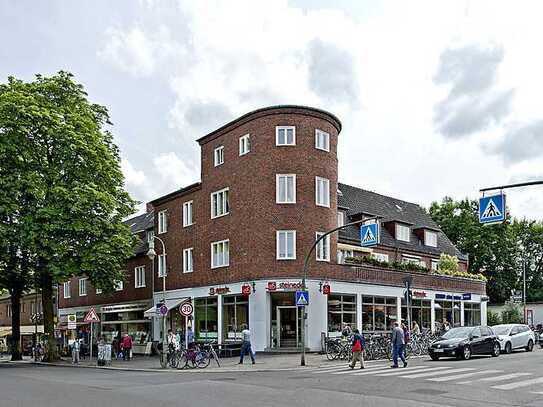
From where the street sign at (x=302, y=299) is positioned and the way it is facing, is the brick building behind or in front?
behind

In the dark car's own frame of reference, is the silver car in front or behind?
behind

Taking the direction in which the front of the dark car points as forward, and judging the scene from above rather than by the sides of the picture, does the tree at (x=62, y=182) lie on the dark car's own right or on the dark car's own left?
on the dark car's own right

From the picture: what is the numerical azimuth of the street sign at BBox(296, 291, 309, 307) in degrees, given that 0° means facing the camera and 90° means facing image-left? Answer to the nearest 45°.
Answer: approximately 0°

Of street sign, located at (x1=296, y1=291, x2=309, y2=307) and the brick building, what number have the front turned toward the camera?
2

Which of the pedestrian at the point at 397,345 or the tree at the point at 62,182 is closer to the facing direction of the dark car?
the pedestrian

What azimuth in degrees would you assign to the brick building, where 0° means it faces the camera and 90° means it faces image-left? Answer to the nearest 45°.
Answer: approximately 0°
